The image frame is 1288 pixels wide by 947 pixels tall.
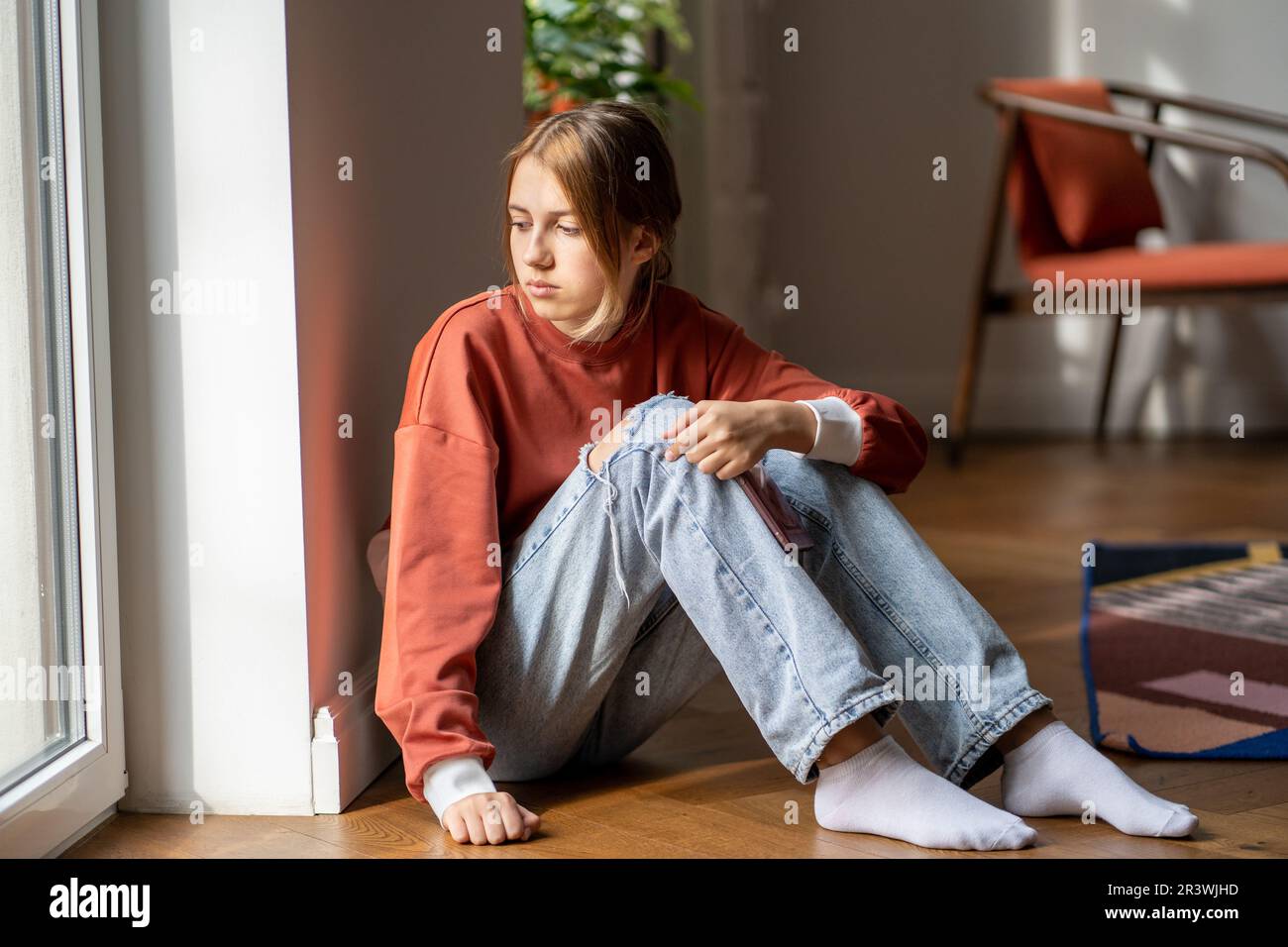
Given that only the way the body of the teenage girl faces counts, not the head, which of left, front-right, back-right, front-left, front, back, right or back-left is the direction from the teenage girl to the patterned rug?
left

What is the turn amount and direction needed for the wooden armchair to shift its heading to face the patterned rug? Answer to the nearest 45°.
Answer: approximately 45° to its right

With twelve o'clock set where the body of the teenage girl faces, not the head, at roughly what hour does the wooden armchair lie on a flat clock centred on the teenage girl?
The wooden armchair is roughly at 8 o'clock from the teenage girl.

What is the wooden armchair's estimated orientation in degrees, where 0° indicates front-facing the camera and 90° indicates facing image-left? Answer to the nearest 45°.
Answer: approximately 315°

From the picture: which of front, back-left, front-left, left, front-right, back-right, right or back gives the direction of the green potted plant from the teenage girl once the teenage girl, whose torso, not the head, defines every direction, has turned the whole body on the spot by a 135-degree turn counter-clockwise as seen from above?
front

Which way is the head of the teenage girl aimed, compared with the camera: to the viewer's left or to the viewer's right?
to the viewer's left

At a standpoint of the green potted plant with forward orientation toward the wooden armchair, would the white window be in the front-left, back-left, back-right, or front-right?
back-right

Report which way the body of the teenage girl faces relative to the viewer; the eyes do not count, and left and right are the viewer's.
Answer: facing the viewer and to the right of the viewer
